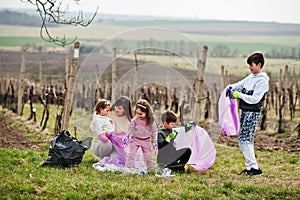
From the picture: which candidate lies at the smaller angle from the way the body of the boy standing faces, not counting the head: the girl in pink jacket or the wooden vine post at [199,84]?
the girl in pink jacket

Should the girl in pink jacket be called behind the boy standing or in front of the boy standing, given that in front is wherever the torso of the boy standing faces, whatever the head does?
in front

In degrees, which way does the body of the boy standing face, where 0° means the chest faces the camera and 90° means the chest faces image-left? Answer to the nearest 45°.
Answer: approximately 45°

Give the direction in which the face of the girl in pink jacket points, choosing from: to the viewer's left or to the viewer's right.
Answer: to the viewer's left

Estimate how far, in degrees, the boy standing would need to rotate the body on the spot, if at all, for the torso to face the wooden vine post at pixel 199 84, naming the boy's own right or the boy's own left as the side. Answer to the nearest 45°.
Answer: approximately 90° to the boy's own right

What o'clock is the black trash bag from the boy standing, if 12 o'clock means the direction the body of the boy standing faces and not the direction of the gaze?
The black trash bag is roughly at 1 o'clock from the boy standing.
